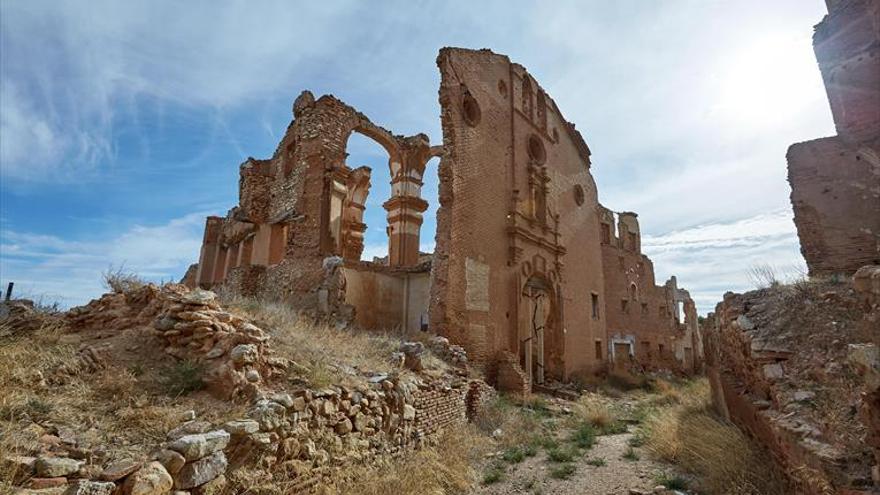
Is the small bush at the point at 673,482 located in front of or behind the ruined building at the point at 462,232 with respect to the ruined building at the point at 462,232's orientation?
in front

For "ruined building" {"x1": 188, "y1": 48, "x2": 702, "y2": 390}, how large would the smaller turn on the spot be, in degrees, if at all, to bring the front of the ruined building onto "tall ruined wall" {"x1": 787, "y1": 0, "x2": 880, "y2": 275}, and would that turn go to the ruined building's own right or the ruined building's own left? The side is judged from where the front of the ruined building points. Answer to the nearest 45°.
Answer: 0° — it already faces it

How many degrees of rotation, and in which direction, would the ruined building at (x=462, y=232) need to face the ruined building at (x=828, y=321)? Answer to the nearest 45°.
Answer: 0° — it already faces it

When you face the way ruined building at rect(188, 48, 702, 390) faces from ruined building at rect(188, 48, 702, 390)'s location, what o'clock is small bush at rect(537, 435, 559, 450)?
The small bush is roughly at 1 o'clock from the ruined building.

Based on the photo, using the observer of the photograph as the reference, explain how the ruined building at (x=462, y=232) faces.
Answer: facing the viewer and to the right of the viewer

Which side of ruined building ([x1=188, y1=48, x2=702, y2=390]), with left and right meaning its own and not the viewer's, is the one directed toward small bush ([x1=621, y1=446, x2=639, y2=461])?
front

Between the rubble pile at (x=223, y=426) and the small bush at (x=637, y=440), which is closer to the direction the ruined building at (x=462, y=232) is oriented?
the small bush

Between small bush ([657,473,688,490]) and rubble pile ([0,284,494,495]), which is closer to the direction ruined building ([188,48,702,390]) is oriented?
the small bush

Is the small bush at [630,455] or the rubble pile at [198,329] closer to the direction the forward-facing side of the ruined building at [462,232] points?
the small bush

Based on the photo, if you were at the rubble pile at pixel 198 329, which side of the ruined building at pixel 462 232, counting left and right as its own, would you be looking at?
right

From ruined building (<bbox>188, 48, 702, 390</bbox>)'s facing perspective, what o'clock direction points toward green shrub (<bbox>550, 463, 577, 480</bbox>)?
The green shrub is roughly at 1 o'clock from the ruined building.
